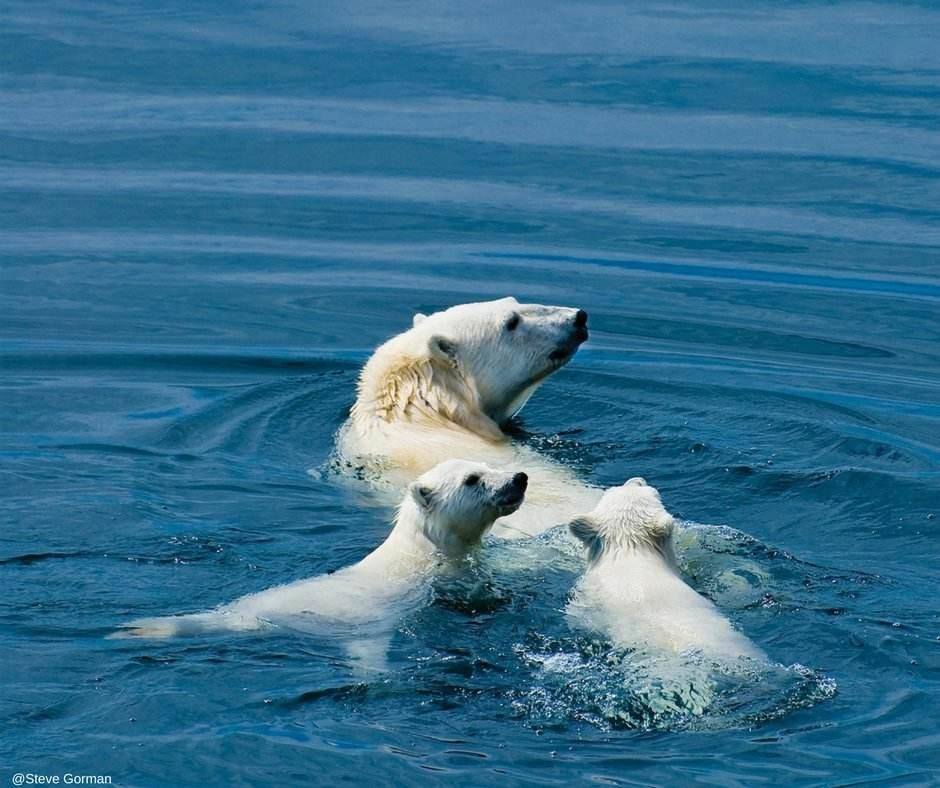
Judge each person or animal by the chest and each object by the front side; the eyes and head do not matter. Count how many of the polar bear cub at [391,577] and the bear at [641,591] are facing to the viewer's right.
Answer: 1

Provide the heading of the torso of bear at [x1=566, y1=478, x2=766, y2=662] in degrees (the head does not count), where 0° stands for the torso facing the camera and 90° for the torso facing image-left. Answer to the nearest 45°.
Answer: approximately 180°

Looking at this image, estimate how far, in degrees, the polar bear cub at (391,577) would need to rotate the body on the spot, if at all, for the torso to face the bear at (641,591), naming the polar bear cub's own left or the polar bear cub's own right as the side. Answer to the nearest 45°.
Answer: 0° — it already faces it

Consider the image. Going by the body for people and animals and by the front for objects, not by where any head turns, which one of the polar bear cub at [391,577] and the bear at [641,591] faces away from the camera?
the bear

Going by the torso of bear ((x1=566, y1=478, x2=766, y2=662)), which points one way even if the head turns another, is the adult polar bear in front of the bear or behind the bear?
in front

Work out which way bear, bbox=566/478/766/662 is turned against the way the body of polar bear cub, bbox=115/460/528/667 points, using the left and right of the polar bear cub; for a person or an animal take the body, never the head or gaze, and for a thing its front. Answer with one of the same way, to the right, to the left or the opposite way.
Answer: to the left

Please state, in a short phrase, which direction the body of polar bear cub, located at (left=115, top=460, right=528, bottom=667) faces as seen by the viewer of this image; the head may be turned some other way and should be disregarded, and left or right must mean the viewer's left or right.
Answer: facing to the right of the viewer

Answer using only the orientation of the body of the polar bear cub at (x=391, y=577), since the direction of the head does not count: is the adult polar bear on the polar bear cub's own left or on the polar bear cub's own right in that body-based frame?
on the polar bear cub's own left

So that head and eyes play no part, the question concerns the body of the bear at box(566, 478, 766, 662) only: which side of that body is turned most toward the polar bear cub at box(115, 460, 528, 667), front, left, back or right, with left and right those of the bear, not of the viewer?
left

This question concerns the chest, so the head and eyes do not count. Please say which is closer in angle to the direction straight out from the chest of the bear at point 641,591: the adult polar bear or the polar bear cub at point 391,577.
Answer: the adult polar bear

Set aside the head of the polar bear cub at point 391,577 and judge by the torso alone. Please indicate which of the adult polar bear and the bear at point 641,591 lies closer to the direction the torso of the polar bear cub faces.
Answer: the bear
